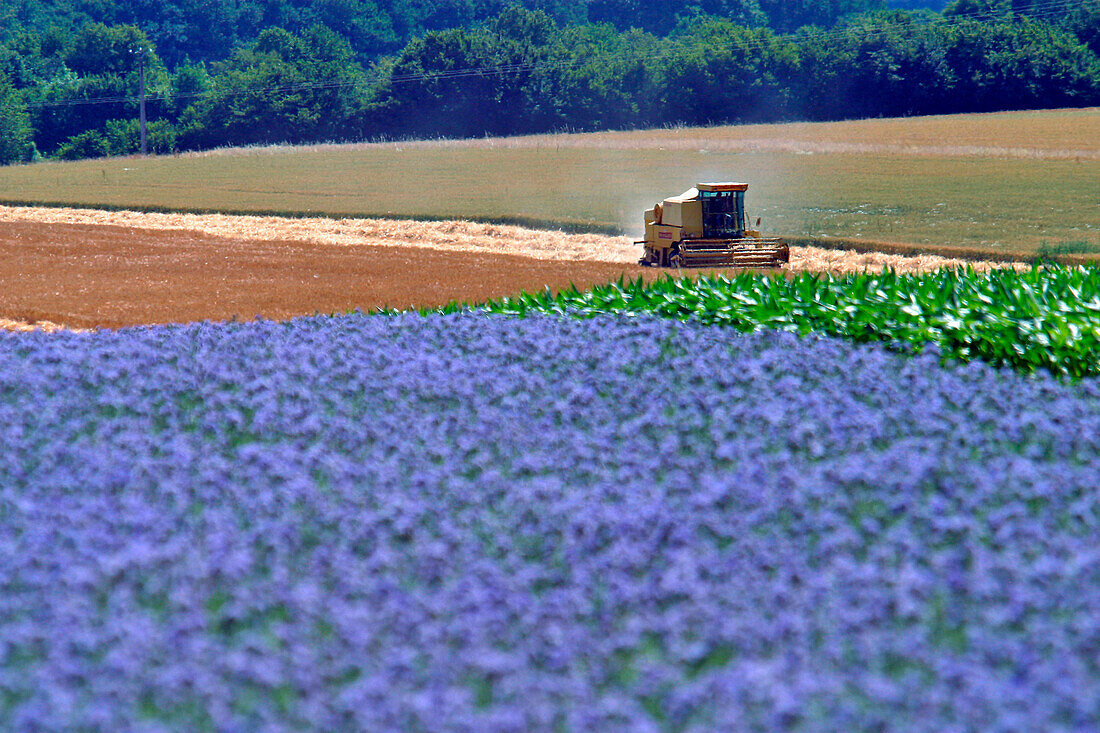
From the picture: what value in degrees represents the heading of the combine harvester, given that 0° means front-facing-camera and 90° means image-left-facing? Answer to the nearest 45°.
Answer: approximately 315°
